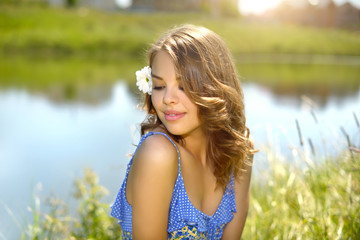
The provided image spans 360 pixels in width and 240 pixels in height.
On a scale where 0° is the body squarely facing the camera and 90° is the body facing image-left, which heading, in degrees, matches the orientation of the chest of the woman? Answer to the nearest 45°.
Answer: approximately 315°

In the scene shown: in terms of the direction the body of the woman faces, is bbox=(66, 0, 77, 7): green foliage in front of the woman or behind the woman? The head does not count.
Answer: behind

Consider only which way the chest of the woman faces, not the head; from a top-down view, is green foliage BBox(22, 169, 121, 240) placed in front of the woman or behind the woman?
behind
